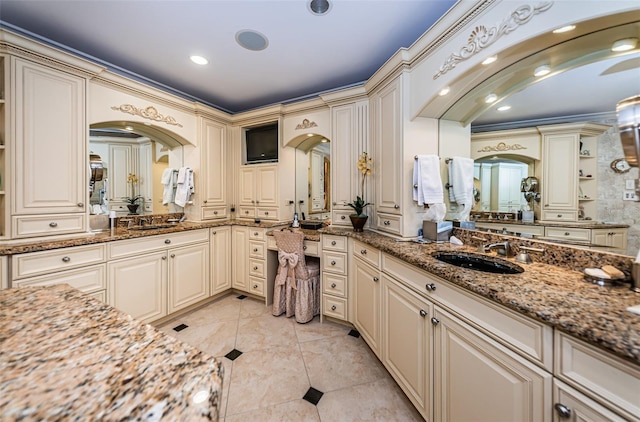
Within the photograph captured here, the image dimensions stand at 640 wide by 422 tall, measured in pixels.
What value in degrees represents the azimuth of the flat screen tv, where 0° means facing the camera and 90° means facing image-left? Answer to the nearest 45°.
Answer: approximately 45°

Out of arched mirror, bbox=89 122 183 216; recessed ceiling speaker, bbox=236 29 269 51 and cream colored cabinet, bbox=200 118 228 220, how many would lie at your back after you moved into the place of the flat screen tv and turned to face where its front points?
0

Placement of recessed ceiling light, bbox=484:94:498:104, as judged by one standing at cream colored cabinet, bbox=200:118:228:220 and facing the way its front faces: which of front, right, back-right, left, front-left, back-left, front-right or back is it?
front

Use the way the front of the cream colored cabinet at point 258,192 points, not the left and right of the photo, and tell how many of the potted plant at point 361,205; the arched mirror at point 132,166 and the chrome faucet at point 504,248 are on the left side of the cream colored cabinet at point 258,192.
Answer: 2

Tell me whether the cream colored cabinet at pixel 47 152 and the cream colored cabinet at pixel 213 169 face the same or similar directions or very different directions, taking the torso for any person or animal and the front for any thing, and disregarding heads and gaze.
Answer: same or similar directions

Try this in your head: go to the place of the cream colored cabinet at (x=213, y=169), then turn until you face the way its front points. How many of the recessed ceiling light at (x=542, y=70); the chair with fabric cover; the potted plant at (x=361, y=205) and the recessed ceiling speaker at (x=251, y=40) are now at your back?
0

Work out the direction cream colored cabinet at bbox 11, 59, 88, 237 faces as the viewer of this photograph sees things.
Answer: facing the viewer and to the right of the viewer

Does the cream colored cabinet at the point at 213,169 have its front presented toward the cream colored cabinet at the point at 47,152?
no

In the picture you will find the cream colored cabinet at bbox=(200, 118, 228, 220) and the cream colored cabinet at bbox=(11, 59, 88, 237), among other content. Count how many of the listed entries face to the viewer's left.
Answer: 0

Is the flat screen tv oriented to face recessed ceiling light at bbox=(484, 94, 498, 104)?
no

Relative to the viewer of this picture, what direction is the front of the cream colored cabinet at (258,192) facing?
facing the viewer and to the left of the viewer

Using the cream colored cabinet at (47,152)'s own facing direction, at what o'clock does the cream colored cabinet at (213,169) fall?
the cream colored cabinet at (213,169) is roughly at 10 o'clock from the cream colored cabinet at (47,152).

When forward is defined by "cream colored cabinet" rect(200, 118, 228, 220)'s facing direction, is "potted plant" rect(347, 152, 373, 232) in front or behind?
in front
